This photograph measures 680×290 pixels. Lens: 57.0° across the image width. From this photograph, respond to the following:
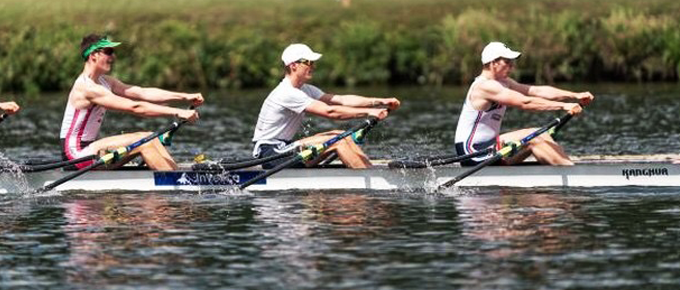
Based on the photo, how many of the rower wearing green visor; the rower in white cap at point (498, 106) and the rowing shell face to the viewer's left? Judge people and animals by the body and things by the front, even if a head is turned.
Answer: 1

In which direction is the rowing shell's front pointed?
to the viewer's left

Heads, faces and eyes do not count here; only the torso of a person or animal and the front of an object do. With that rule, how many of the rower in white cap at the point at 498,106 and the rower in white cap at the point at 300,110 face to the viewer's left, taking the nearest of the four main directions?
0

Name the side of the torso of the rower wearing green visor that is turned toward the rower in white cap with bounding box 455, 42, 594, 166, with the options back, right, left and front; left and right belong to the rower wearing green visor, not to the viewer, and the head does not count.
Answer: front

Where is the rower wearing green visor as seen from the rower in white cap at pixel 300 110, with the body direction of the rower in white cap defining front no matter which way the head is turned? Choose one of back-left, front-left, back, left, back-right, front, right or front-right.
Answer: back

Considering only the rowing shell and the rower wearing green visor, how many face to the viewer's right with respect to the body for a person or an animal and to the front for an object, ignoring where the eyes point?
1

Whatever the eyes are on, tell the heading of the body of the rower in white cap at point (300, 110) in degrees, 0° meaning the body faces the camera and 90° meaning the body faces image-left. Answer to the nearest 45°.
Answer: approximately 270°

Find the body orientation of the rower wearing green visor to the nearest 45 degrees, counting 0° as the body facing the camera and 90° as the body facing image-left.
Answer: approximately 270°

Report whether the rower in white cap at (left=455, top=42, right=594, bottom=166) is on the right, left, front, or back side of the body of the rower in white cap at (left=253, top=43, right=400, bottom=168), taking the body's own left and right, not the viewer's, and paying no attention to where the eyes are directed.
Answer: front

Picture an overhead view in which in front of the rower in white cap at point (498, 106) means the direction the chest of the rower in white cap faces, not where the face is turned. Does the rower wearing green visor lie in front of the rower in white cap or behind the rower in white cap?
behind

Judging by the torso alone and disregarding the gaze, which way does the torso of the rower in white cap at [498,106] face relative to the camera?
to the viewer's right

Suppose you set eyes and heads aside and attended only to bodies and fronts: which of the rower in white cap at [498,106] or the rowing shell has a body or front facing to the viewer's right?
the rower in white cap
